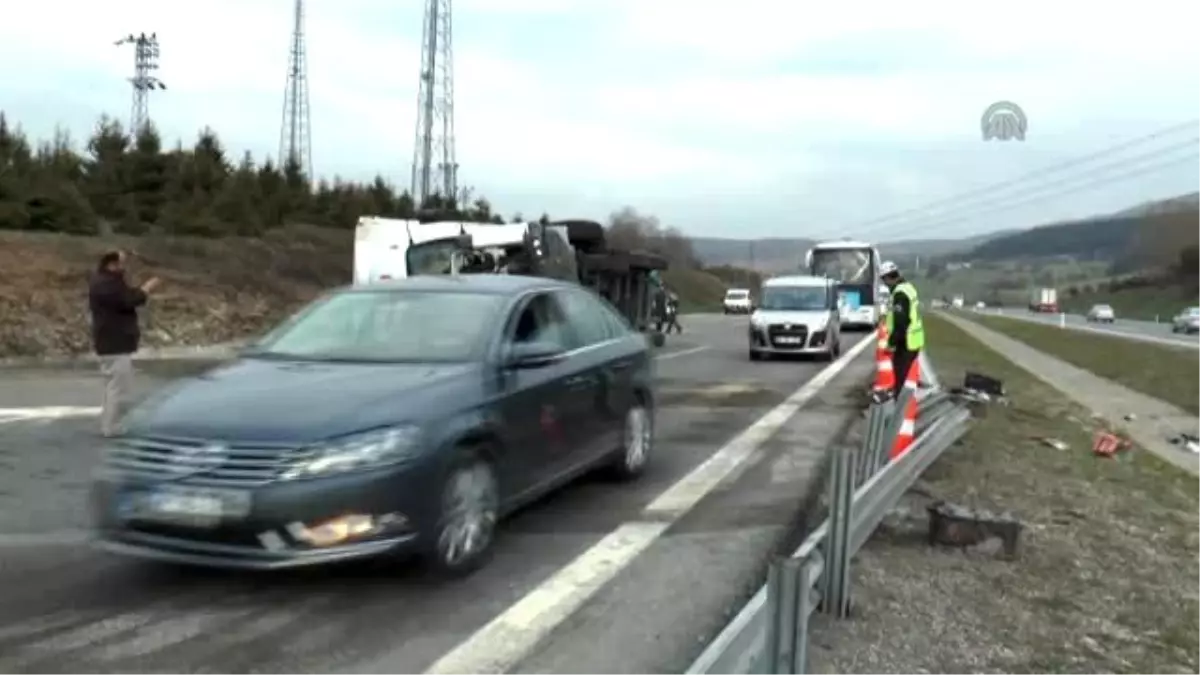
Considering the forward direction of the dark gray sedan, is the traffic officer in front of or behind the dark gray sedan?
behind

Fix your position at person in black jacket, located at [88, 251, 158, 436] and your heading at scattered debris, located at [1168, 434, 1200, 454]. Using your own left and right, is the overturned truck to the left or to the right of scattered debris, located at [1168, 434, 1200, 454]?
left

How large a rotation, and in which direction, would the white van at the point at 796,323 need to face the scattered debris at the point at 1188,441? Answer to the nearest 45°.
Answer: approximately 45° to its left

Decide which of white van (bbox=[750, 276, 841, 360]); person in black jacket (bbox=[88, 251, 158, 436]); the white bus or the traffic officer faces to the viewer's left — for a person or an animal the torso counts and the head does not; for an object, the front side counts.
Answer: the traffic officer

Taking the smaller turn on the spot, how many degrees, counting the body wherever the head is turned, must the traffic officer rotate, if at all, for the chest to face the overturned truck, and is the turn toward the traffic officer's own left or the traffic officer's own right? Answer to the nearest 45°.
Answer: approximately 45° to the traffic officer's own right

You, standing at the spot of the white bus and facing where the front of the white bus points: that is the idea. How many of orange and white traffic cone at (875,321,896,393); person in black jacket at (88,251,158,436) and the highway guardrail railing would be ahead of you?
3

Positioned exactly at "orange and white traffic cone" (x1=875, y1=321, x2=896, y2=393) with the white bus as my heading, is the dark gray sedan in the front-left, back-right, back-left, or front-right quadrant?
back-left

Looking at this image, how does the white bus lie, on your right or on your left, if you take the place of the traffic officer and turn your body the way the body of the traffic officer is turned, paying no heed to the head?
on your right

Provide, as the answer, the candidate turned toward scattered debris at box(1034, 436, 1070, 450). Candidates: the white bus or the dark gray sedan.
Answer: the white bus

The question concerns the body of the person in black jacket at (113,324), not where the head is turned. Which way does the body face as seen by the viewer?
to the viewer's right

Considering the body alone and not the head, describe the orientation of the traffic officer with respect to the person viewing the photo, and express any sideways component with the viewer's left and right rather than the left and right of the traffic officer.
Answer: facing to the left of the viewer

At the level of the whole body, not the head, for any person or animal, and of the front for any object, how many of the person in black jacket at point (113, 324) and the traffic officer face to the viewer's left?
1
